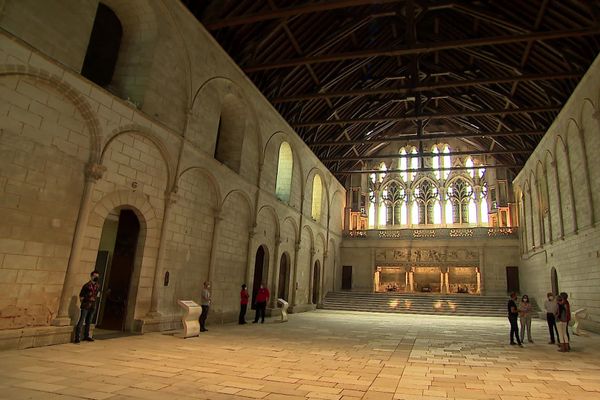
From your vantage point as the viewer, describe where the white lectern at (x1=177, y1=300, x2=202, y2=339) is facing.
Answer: facing the viewer and to the right of the viewer

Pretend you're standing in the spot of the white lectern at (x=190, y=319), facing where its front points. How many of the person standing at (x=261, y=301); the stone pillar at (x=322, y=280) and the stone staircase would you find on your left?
3

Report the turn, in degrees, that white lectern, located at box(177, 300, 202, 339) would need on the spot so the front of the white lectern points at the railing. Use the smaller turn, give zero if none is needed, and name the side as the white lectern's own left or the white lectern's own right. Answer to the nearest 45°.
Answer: approximately 90° to the white lectern's own left

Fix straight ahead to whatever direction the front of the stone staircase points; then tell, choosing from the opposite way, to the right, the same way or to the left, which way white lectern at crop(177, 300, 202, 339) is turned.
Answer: to the left

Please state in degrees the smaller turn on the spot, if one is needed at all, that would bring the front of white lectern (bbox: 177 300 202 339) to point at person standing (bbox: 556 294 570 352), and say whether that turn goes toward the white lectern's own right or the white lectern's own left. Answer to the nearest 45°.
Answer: approximately 45° to the white lectern's own left

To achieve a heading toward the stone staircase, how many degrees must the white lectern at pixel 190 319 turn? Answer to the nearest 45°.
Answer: approximately 90° to its left

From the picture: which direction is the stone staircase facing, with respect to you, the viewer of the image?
facing the viewer

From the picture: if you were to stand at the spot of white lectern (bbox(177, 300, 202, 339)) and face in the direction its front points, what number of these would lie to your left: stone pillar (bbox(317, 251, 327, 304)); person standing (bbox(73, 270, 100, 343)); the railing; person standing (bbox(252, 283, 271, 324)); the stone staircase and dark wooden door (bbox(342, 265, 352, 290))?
5

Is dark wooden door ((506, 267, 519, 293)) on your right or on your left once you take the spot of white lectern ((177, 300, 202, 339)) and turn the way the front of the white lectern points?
on your left

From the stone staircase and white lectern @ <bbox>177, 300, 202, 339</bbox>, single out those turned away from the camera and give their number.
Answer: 0

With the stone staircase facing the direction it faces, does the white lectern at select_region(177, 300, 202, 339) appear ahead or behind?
ahead

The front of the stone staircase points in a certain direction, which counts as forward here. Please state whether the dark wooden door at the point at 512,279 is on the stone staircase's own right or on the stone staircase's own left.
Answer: on the stone staircase's own left

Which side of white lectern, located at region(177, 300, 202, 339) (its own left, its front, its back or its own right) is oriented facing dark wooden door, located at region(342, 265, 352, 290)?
left
